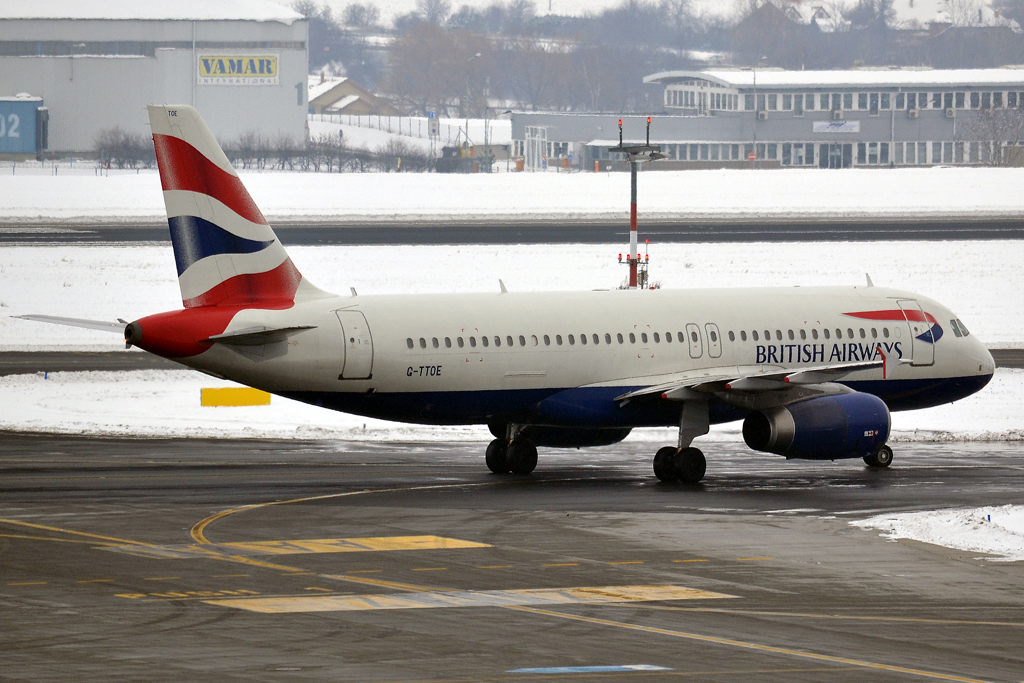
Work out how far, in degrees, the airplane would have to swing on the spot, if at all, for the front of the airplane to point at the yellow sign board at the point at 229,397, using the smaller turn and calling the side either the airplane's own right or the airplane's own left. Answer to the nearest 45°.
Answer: approximately 90° to the airplane's own left

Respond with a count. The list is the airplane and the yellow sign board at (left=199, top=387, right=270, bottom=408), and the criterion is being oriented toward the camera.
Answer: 1

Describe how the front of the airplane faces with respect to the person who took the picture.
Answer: facing away from the viewer and to the right of the viewer

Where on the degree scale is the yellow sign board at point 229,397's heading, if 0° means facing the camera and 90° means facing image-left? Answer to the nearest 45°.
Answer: approximately 0°

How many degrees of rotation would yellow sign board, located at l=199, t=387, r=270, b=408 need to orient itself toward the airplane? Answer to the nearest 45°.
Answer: approximately 45° to its left
